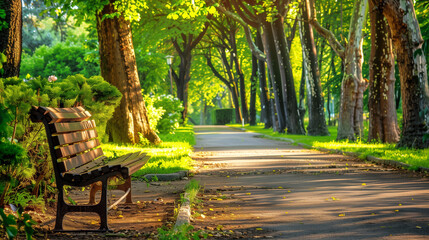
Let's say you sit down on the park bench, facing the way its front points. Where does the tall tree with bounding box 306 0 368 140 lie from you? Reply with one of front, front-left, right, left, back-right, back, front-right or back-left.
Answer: front-left

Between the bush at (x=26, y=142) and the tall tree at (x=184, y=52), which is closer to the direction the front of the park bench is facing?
the tall tree

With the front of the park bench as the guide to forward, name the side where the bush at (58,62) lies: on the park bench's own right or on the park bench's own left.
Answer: on the park bench's own left

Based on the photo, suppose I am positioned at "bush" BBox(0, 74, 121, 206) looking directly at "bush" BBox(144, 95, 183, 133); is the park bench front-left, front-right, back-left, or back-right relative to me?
back-right

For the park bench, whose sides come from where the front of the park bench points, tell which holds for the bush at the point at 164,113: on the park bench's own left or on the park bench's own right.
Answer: on the park bench's own left

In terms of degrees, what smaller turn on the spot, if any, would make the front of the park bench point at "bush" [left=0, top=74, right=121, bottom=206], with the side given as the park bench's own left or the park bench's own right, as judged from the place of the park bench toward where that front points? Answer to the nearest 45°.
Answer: approximately 135° to the park bench's own left

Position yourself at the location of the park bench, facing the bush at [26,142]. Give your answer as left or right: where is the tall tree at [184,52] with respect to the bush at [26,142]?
right

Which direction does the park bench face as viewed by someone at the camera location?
facing to the right of the viewer

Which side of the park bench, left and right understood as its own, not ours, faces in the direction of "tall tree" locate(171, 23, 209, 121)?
left

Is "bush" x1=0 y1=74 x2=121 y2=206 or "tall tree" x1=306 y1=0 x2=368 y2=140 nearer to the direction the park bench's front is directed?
the tall tree
